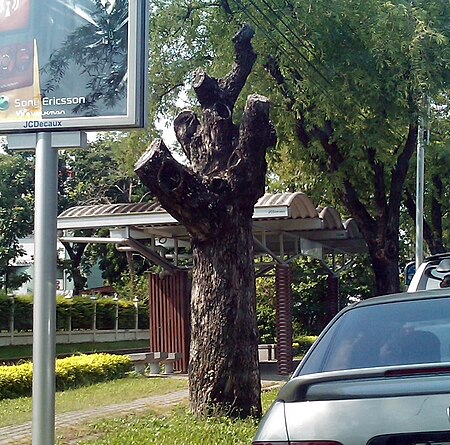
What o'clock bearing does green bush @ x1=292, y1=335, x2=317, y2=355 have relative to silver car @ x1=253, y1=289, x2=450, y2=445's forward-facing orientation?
The green bush is roughly at 12 o'clock from the silver car.

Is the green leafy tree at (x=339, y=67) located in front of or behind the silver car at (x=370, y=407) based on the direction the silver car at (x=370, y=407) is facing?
in front

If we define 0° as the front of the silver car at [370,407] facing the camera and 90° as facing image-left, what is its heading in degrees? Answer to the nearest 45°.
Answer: approximately 180°

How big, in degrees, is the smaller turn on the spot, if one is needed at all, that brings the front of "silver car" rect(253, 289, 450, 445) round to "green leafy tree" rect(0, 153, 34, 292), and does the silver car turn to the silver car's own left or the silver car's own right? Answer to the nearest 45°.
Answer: approximately 45° to the silver car's own left

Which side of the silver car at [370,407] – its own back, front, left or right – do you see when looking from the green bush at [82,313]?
front

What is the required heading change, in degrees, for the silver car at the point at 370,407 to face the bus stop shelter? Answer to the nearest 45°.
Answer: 0° — it already faces it

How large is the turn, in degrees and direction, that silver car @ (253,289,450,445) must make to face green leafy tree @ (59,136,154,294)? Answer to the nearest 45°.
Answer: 0° — it already faces it

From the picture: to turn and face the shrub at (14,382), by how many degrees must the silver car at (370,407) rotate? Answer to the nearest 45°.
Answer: approximately 45° to its left

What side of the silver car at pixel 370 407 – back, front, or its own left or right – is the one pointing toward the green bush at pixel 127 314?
front

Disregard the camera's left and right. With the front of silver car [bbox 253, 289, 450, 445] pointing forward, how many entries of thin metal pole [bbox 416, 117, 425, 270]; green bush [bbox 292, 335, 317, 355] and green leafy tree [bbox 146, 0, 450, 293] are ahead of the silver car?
3

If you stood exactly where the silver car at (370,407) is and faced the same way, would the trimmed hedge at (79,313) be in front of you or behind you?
in front
